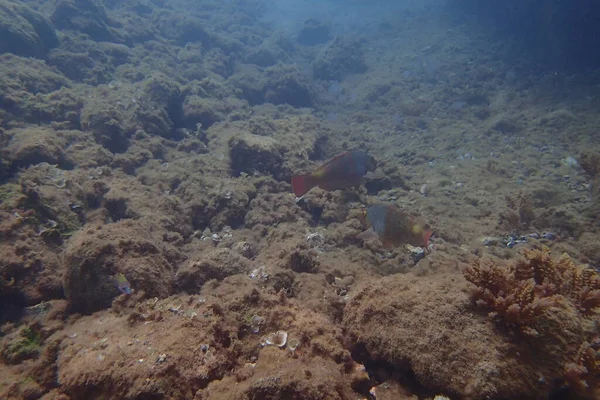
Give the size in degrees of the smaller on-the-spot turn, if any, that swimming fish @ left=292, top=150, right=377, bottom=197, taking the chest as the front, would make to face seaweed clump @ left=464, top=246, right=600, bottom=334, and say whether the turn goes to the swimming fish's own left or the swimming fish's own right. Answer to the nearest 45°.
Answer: approximately 45° to the swimming fish's own right

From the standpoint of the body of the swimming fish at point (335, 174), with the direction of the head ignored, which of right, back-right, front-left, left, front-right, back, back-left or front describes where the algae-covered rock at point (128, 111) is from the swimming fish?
back-left

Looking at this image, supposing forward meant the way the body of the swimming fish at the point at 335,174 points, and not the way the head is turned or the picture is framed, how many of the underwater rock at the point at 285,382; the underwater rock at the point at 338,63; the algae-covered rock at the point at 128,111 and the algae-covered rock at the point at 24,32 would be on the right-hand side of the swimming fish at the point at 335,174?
1

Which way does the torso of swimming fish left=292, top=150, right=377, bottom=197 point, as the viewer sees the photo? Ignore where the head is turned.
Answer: to the viewer's right

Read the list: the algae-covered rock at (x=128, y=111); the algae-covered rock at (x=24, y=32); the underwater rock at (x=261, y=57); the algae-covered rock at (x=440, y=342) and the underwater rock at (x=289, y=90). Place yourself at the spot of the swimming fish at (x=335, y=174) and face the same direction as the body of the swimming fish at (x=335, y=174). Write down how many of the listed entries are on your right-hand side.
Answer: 1

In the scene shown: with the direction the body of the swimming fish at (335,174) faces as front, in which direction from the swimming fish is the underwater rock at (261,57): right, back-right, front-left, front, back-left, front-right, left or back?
left

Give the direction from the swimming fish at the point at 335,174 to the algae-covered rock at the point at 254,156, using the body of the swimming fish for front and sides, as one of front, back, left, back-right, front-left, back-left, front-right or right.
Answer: back-left

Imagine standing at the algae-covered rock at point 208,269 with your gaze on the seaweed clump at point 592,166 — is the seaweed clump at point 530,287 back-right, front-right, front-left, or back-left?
front-right

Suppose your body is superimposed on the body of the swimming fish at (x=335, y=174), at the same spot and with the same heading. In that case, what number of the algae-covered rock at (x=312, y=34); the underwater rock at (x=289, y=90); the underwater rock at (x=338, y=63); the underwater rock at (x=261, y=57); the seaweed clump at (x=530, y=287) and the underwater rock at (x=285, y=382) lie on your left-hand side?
4

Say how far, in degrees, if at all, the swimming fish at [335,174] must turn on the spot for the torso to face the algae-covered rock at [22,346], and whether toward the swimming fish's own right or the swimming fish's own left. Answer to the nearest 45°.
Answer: approximately 135° to the swimming fish's own right

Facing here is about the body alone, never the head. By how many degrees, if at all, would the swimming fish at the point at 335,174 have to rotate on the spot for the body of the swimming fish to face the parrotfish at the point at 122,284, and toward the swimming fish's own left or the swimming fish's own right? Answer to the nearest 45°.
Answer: approximately 135° to the swimming fish's own right

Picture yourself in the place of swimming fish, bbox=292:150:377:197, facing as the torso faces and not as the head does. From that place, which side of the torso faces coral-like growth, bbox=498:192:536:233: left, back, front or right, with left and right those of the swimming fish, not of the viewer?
front

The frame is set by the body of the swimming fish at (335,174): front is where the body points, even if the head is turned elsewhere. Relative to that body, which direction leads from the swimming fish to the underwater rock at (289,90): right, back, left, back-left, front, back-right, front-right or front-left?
left

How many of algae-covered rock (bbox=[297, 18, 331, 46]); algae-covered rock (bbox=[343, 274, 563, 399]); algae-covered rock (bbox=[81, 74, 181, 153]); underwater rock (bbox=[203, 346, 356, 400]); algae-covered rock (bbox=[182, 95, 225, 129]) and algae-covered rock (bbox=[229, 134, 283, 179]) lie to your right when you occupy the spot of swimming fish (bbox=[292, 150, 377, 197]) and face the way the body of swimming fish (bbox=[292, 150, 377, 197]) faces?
2

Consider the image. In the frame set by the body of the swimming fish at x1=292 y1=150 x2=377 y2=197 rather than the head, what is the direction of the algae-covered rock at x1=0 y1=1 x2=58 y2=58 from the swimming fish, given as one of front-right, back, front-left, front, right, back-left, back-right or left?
back-left

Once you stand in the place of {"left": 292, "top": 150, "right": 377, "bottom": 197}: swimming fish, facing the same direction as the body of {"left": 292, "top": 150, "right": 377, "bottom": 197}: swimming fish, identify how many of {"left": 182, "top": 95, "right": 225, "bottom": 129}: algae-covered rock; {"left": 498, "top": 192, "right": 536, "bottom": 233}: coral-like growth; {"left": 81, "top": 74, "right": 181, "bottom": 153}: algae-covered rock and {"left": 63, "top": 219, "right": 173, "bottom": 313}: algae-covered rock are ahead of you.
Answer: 1

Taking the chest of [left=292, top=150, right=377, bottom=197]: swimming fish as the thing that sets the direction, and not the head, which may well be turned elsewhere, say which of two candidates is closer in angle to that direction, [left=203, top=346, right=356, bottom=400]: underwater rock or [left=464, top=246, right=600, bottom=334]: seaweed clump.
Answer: the seaweed clump

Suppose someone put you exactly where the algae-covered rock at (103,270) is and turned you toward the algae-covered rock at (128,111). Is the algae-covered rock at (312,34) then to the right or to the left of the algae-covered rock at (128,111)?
right
